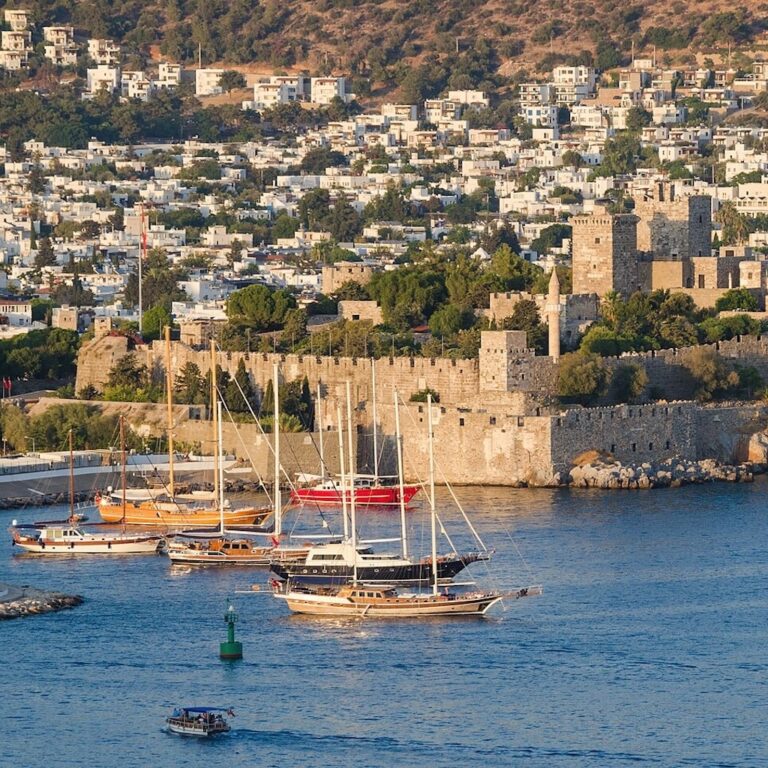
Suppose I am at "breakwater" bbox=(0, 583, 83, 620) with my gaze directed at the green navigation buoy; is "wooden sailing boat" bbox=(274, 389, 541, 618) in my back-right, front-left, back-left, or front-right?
front-left

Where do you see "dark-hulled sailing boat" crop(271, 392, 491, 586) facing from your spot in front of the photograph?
facing to the right of the viewer

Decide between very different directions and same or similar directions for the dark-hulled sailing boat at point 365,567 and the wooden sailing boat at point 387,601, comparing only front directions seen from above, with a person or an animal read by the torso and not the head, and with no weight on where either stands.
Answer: same or similar directions

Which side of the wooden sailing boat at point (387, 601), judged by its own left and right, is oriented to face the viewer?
right
